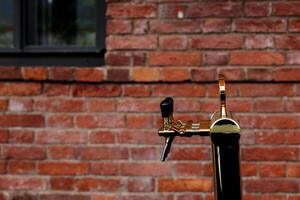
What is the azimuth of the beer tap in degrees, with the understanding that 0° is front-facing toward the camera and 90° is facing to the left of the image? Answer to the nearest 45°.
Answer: approximately 90°

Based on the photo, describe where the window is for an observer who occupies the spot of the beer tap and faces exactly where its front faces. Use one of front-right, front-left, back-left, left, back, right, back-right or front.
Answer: front-right
